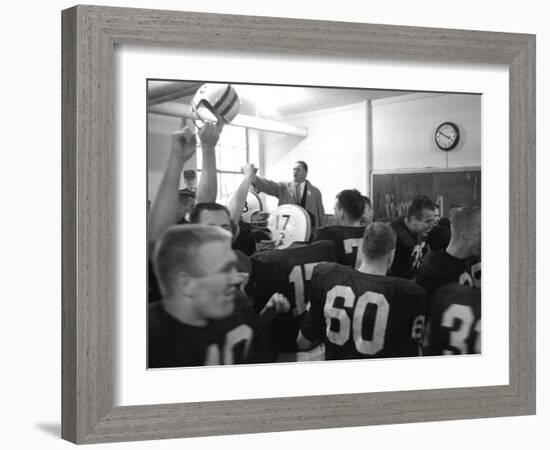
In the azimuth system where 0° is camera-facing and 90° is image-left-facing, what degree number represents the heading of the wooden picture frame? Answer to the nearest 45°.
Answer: approximately 315°
